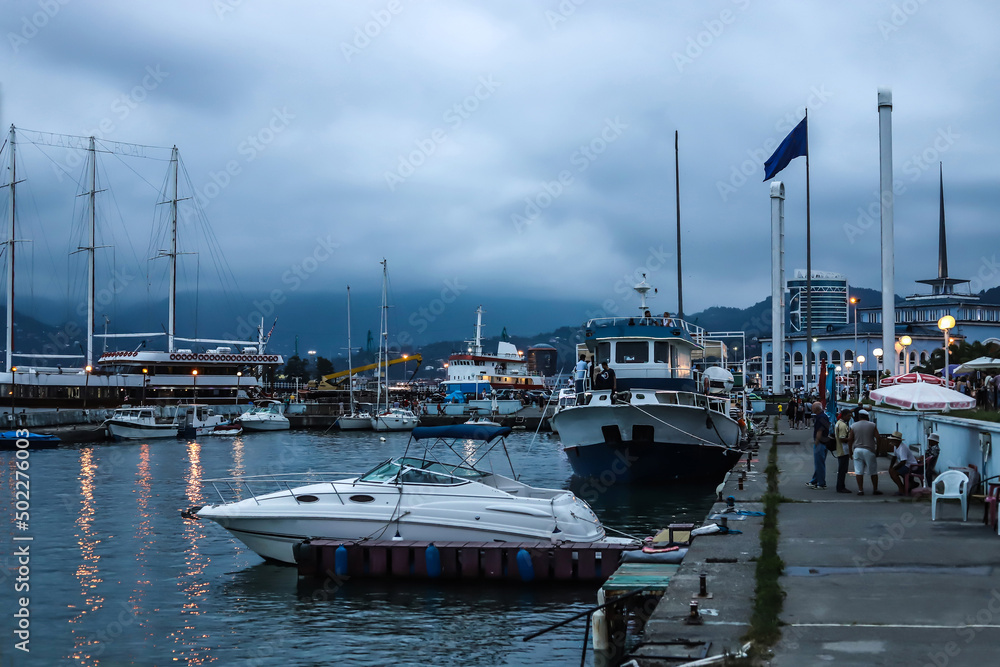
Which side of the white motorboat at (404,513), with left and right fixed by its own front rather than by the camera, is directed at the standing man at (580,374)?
right

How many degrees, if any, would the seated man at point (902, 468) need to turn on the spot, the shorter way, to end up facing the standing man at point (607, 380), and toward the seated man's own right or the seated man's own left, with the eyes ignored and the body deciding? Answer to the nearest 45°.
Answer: approximately 45° to the seated man's own right

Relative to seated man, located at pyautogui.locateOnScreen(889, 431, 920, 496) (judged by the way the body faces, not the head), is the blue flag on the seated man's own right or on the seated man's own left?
on the seated man's own right

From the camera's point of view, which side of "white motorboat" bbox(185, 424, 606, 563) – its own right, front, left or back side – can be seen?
left

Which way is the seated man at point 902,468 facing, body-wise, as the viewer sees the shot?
to the viewer's left

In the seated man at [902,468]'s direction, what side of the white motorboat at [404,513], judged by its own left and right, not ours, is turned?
back

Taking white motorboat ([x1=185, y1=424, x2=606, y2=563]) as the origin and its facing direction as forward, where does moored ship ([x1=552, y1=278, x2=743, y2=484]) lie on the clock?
The moored ship is roughly at 4 o'clock from the white motorboat.

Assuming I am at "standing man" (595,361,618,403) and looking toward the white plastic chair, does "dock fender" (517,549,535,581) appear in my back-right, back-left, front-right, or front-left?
front-right
